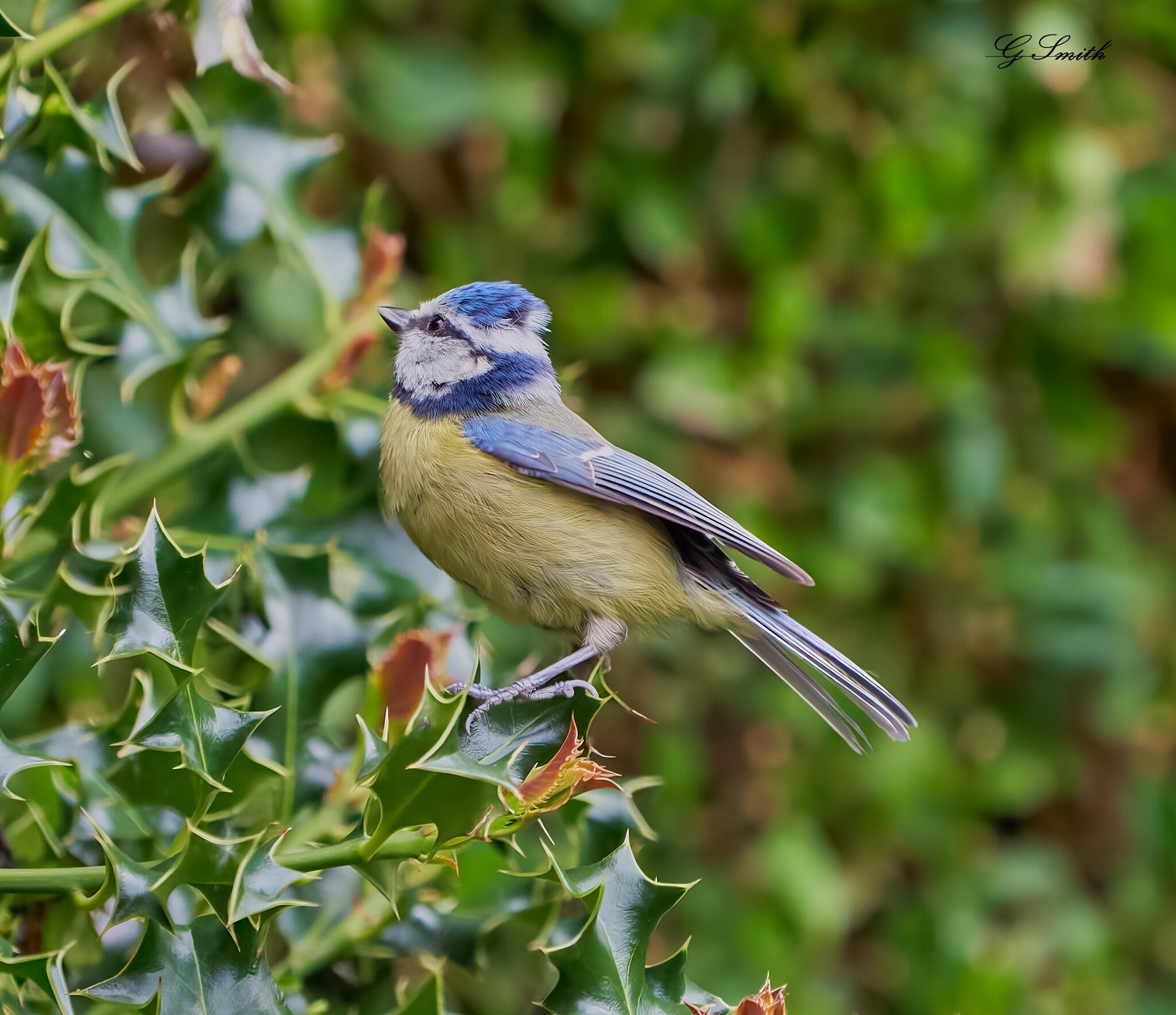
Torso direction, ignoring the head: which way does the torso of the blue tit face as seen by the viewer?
to the viewer's left
